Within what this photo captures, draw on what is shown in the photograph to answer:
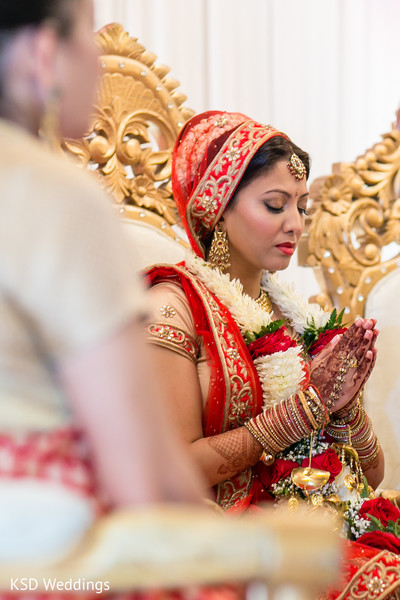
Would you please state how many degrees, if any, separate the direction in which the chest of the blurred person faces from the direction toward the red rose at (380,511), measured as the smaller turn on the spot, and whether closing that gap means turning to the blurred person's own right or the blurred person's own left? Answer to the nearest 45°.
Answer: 0° — they already face it

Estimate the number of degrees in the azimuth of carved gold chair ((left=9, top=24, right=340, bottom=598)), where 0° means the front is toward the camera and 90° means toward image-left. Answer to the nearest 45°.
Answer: approximately 315°

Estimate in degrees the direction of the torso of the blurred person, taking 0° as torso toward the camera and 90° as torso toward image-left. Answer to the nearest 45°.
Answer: approximately 225°

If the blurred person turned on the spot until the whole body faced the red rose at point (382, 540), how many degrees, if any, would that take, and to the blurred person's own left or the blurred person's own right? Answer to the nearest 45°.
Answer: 0° — they already face it

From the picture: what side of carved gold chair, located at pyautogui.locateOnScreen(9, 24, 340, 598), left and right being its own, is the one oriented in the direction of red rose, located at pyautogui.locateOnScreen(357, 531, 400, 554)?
front

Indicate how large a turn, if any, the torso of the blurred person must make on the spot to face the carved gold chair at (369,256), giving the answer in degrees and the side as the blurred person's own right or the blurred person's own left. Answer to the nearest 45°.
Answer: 0° — they already face it

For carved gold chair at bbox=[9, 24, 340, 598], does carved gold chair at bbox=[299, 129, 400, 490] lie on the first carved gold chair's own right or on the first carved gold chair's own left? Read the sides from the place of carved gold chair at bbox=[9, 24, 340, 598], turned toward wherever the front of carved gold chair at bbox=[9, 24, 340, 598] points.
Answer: on the first carved gold chair's own left
